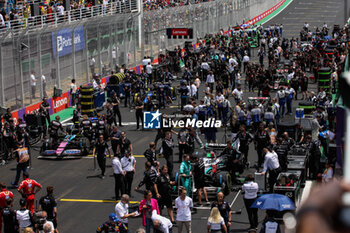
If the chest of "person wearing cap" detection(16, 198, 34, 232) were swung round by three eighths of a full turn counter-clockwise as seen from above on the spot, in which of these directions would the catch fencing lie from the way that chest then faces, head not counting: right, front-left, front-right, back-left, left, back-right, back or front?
back-right

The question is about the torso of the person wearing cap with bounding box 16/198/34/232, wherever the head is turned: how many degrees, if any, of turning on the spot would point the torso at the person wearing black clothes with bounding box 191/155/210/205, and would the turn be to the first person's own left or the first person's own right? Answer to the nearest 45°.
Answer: approximately 45° to the first person's own right

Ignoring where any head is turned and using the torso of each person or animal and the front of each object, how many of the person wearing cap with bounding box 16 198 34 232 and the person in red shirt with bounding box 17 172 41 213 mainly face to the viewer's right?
0

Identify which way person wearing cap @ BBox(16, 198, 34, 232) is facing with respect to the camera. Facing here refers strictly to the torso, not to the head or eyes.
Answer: away from the camera

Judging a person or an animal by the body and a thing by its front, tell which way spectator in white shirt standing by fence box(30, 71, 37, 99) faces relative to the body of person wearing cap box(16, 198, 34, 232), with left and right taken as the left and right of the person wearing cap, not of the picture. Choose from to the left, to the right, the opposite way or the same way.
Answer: to the right

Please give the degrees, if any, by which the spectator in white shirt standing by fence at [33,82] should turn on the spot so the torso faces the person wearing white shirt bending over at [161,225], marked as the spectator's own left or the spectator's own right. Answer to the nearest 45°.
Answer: approximately 90° to the spectator's own right

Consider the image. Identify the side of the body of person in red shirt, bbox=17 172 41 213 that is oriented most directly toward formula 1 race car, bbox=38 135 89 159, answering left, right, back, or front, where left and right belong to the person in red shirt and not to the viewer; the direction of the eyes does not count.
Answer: front

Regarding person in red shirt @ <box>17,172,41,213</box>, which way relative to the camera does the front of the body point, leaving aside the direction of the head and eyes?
away from the camera

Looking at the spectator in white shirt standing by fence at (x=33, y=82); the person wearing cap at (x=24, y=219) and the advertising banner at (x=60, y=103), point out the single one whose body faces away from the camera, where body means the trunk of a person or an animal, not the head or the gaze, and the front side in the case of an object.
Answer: the person wearing cap

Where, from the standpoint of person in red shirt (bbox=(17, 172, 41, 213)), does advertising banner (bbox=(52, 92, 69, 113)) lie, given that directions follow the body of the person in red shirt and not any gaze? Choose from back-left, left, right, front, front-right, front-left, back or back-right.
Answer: front

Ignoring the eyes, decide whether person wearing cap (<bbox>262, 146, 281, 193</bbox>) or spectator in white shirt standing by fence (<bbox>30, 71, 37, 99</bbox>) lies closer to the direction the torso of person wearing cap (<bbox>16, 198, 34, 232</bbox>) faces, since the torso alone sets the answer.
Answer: the spectator in white shirt standing by fence

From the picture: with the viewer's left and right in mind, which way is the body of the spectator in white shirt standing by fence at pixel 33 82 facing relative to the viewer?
facing to the right of the viewer

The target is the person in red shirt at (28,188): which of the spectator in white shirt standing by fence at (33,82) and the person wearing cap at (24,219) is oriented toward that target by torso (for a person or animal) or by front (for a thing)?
the person wearing cap

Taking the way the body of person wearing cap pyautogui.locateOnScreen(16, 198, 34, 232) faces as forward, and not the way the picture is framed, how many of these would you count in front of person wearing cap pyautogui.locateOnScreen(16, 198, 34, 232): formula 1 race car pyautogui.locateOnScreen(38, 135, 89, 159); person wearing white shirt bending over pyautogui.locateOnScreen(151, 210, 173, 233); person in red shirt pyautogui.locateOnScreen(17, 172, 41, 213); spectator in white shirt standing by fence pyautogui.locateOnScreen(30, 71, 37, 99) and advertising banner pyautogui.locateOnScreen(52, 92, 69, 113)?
4

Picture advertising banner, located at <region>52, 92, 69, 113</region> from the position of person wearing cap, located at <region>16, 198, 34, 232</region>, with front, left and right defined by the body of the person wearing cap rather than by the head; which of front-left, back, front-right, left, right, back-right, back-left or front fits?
front
